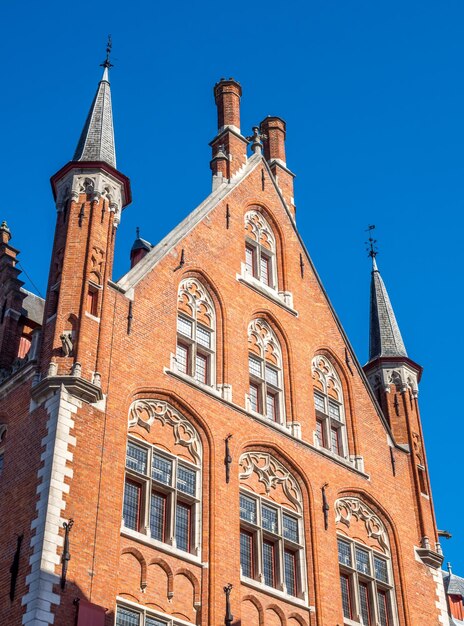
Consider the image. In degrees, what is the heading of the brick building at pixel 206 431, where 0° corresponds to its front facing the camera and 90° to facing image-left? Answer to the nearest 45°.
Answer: approximately 315°

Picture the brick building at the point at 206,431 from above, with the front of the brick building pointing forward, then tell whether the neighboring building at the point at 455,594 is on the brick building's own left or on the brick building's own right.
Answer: on the brick building's own left
